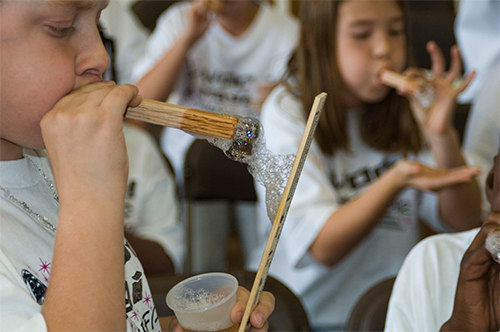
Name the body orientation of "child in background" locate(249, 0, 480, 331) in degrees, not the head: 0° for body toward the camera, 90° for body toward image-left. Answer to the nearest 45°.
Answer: approximately 315°

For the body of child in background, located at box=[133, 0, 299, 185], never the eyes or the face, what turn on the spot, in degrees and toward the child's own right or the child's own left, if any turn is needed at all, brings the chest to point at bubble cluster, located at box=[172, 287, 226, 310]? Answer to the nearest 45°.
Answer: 0° — they already face it

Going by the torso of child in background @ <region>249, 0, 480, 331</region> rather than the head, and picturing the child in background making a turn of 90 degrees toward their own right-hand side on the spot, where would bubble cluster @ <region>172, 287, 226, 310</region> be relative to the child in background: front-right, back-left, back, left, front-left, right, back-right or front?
front-left

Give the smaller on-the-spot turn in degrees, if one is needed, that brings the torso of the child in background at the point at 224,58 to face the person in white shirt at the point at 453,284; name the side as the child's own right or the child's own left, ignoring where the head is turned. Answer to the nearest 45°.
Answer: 0° — they already face them

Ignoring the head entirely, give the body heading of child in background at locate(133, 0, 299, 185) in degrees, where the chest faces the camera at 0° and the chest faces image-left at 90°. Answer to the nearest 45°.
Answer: approximately 0°

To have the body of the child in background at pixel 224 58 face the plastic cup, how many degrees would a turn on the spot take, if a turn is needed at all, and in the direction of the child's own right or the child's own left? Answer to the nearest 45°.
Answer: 0° — they already face it

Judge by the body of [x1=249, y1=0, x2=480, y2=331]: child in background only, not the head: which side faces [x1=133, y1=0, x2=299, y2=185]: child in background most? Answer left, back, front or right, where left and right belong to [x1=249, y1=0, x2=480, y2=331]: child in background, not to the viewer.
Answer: back

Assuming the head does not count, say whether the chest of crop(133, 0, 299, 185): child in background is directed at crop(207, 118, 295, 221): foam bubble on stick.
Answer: yes
